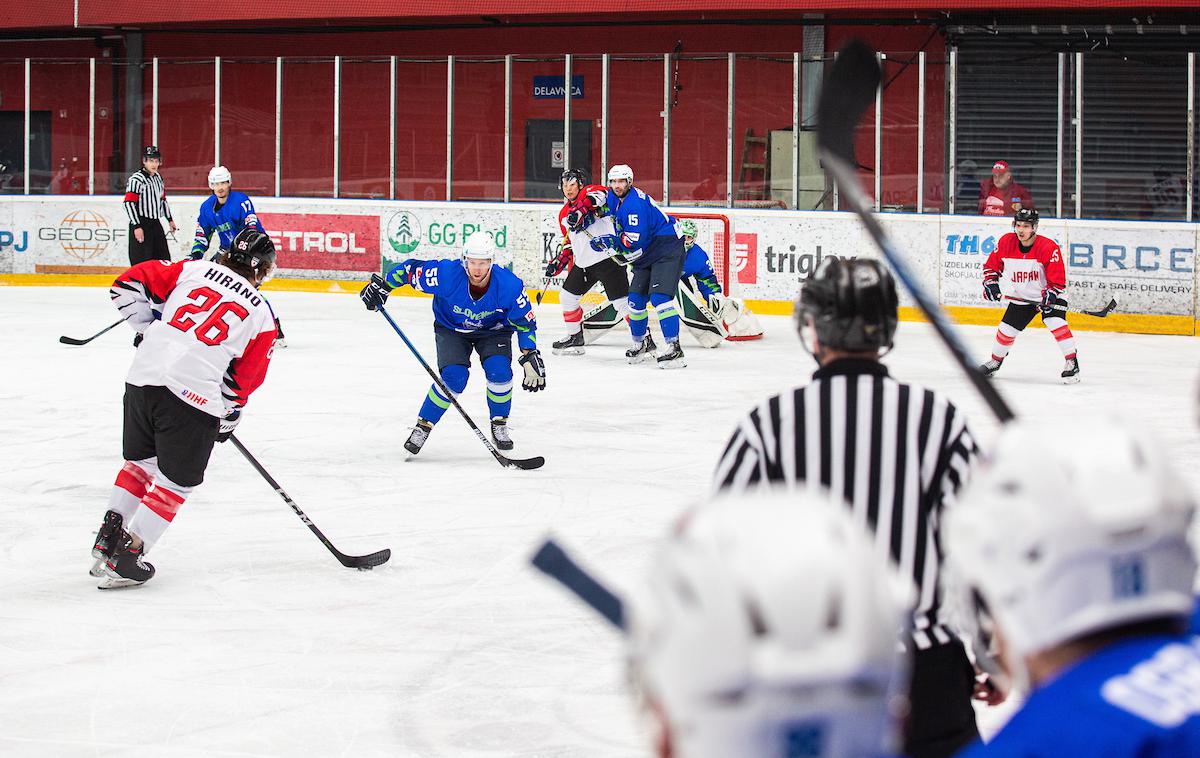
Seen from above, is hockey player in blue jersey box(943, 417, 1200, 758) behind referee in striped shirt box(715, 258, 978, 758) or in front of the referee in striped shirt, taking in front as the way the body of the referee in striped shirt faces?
behind

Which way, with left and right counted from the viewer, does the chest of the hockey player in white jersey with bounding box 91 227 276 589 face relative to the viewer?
facing away from the viewer and to the right of the viewer

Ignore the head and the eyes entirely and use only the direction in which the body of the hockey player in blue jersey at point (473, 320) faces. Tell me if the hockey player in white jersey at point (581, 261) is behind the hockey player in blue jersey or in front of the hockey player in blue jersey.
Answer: behind

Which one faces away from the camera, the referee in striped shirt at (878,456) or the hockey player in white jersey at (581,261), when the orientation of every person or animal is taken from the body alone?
the referee in striped shirt

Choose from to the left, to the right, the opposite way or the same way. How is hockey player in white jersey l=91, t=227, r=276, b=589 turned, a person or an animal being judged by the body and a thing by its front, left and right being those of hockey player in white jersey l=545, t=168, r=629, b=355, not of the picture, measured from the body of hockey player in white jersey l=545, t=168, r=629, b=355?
the opposite way

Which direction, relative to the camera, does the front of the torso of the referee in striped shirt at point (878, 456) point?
away from the camera

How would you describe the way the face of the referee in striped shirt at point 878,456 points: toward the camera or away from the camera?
away from the camera

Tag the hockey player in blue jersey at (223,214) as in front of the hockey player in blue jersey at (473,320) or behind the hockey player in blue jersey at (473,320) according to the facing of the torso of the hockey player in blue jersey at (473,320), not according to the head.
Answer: behind

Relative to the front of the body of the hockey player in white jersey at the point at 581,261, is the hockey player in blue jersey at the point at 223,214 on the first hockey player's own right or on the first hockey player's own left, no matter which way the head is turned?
on the first hockey player's own right
